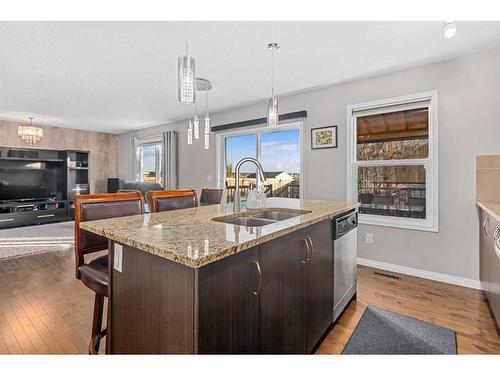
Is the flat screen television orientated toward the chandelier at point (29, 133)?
yes

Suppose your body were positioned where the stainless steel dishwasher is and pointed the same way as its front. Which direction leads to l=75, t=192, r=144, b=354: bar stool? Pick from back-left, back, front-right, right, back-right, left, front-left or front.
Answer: back-right

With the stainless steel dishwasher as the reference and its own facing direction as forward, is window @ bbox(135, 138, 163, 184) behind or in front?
behind

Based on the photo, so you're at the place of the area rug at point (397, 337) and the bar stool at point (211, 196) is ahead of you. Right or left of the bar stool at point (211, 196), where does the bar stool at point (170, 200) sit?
left

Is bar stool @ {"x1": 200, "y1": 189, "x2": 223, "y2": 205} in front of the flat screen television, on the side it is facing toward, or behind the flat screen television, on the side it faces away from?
in front

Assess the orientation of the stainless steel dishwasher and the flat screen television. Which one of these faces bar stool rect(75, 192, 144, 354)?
the flat screen television

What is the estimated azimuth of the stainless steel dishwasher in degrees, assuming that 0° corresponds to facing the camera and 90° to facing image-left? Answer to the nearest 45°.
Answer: approximately 270°

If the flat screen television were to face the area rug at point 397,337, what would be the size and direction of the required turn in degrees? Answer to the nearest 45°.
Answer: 0° — it already faces it

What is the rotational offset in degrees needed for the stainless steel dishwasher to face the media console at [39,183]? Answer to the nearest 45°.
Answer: approximately 180°

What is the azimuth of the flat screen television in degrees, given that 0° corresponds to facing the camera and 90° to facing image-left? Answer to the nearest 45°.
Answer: approximately 0°
